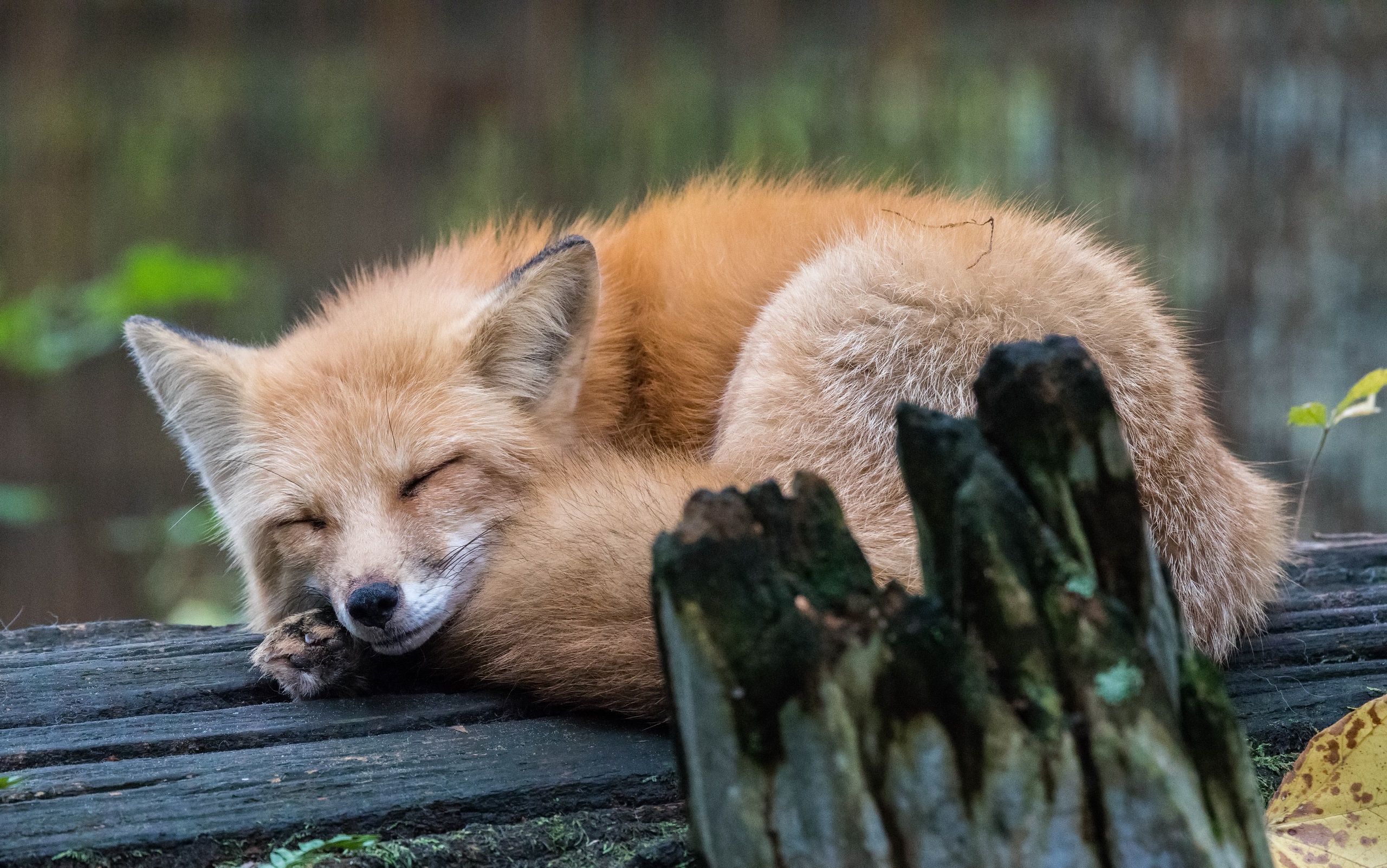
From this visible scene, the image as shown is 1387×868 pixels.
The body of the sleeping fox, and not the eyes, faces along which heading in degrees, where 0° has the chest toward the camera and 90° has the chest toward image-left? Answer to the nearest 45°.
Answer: approximately 45°

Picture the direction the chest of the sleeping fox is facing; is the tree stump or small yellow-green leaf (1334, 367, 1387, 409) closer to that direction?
the tree stump

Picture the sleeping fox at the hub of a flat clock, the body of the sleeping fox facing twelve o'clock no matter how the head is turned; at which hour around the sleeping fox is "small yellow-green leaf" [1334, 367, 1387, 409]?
The small yellow-green leaf is roughly at 7 o'clock from the sleeping fox.

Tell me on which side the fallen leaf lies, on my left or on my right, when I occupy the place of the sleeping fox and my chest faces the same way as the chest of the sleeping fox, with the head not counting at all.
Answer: on my left

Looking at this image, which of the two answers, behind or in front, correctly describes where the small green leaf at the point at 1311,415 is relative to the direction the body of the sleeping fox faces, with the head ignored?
behind
